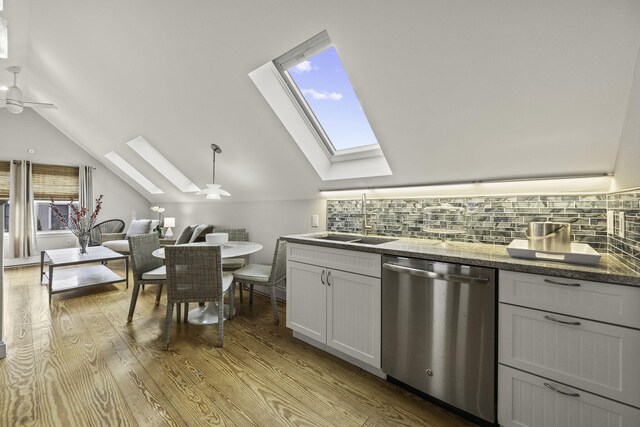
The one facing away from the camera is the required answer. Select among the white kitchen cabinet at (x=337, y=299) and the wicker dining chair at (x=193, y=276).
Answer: the wicker dining chair

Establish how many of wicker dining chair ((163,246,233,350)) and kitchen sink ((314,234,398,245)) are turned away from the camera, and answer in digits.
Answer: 1

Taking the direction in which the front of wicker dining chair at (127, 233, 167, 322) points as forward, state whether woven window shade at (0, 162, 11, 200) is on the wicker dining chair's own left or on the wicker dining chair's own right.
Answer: on the wicker dining chair's own left

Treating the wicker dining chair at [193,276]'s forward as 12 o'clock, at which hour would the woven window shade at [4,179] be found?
The woven window shade is roughly at 11 o'clock from the wicker dining chair.

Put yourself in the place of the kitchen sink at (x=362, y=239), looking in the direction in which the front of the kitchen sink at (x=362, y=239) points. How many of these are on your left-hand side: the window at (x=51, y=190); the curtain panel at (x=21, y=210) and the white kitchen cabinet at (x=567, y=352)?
1

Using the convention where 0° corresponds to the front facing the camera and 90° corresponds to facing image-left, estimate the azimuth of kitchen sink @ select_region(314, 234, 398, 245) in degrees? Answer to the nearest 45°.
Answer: approximately 45°

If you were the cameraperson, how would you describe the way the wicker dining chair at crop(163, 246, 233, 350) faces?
facing away from the viewer

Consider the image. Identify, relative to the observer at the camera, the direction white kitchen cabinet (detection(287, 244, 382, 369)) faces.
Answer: facing the viewer and to the left of the viewer

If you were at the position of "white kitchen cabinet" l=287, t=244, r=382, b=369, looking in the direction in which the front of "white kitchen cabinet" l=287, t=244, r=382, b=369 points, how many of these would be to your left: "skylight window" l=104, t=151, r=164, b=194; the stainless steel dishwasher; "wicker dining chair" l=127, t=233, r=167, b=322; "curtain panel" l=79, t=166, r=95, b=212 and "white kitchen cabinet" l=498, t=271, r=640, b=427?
2

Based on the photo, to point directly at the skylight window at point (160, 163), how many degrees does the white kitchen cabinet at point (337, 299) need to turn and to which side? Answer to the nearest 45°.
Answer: approximately 90° to its right

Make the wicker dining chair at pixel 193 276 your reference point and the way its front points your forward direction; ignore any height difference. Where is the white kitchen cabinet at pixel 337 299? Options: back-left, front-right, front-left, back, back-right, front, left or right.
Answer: back-right

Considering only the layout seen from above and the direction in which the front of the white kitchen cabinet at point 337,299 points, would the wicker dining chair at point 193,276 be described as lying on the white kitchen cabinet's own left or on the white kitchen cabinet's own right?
on the white kitchen cabinet's own right

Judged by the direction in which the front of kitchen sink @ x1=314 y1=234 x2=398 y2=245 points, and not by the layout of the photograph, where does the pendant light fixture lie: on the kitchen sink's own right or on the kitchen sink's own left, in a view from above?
on the kitchen sink's own right
